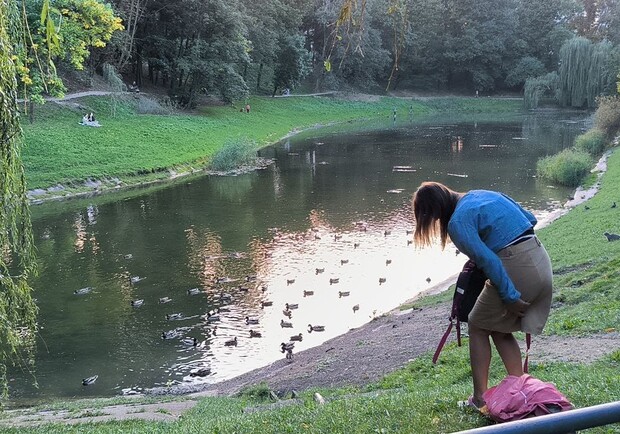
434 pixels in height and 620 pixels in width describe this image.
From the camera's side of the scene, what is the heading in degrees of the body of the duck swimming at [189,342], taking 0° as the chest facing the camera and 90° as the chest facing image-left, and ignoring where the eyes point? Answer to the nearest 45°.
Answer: approximately 270°

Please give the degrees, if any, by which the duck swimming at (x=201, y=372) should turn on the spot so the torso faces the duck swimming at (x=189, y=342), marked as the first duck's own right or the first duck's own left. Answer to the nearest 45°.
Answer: approximately 90° to the first duck's own left

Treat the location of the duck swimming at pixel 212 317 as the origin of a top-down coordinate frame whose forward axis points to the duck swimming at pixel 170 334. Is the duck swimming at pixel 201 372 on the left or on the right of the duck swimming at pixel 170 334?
left

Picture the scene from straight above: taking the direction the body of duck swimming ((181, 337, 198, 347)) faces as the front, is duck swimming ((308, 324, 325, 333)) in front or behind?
in front

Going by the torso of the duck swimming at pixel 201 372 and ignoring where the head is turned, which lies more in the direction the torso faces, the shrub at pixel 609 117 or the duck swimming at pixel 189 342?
the shrub
